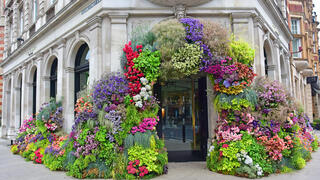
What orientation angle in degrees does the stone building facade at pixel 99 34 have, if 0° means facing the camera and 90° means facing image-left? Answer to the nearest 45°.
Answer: approximately 0°
